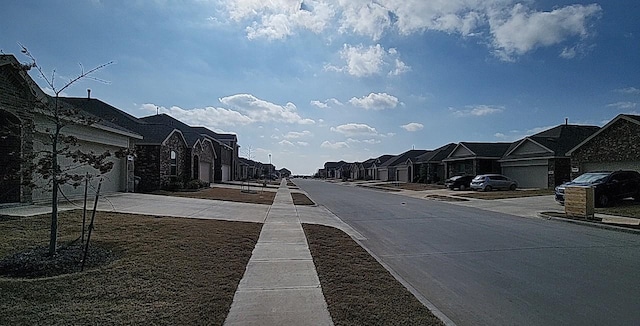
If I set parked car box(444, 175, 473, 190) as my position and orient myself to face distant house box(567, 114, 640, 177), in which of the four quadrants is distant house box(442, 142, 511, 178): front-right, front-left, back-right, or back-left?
back-left

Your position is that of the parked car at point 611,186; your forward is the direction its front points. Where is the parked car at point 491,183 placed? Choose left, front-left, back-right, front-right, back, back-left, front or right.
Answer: right

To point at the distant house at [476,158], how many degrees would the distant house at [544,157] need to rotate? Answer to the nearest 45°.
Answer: approximately 90° to its right

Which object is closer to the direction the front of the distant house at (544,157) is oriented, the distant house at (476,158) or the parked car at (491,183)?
the parked car

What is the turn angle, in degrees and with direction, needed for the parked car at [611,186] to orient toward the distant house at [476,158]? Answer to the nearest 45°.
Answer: approximately 90° to its right
